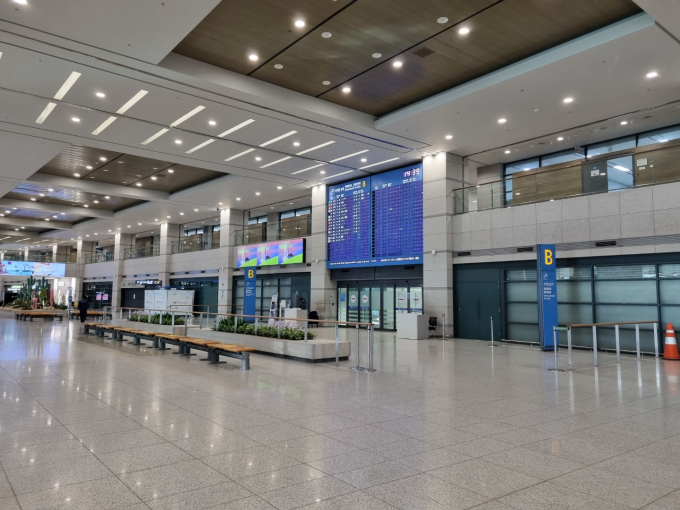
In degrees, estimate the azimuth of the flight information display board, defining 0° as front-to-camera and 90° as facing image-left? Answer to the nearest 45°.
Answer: approximately 45°

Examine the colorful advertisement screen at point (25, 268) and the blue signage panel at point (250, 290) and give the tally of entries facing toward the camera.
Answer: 2

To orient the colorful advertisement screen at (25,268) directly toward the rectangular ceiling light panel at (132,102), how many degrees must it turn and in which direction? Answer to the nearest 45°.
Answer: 0° — it already faces it

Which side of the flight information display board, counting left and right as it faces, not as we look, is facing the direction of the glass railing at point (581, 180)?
left

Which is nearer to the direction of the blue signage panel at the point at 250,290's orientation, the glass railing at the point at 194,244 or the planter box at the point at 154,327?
the planter box

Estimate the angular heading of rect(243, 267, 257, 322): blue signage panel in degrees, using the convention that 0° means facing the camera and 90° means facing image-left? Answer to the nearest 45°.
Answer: approximately 0°

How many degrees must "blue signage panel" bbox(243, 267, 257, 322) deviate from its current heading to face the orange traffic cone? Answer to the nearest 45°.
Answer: approximately 45° to its left

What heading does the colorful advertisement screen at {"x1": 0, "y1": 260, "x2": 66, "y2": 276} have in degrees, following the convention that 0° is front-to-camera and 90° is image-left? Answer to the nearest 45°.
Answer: approximately 0°

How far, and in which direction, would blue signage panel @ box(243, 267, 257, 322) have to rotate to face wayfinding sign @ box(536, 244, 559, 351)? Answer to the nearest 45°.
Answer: approximately 45° to its left
